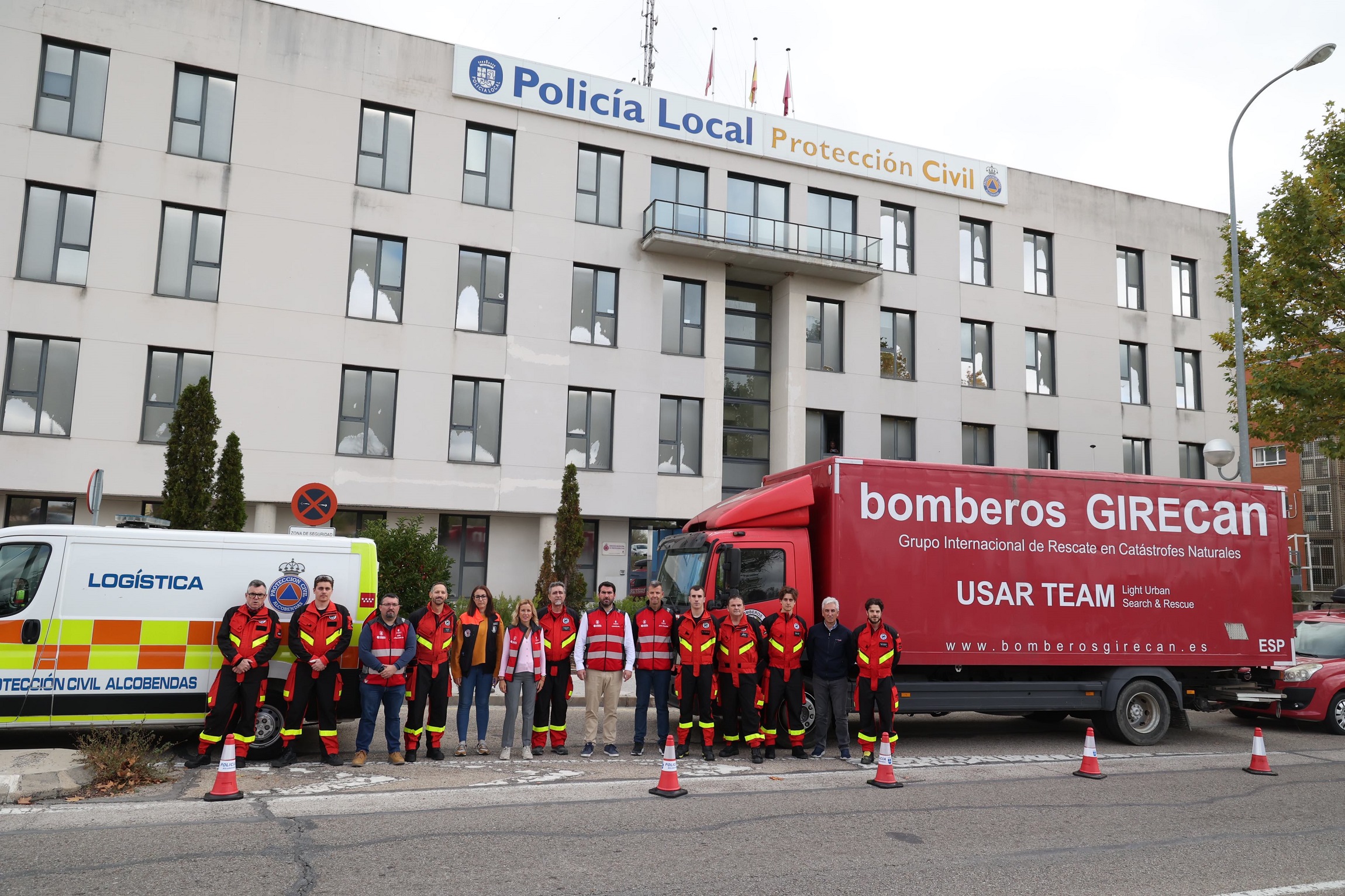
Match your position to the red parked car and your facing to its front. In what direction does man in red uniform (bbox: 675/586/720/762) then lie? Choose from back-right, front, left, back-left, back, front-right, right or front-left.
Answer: front

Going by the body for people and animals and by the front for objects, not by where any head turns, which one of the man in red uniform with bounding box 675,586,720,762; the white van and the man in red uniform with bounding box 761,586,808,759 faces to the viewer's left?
the white van

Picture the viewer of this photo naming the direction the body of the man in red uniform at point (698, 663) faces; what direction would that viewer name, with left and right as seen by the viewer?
facing the viewer

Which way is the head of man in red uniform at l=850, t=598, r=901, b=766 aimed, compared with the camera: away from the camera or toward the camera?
toward the camera

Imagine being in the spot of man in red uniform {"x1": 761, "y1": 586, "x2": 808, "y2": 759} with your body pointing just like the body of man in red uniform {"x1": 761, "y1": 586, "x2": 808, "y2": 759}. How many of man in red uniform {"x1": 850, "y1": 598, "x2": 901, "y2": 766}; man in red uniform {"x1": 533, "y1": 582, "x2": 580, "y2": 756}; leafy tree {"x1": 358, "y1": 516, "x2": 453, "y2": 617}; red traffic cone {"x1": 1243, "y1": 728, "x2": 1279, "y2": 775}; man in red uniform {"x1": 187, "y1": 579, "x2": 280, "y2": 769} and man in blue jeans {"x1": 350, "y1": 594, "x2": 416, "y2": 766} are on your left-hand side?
2

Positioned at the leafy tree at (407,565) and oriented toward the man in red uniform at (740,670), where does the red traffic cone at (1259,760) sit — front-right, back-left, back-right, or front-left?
front-left

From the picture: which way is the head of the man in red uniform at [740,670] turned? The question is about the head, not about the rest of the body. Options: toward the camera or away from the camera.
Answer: toward the camera

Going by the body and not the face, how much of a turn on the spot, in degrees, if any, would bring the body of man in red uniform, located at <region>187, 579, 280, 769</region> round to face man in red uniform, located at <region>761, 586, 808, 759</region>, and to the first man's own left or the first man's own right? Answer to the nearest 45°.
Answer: approximately 90° to the first man's own left

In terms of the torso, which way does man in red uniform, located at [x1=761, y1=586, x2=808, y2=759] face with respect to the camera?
toward the camera

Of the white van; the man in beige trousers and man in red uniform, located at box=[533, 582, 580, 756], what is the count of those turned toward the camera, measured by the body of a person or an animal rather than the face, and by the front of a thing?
2

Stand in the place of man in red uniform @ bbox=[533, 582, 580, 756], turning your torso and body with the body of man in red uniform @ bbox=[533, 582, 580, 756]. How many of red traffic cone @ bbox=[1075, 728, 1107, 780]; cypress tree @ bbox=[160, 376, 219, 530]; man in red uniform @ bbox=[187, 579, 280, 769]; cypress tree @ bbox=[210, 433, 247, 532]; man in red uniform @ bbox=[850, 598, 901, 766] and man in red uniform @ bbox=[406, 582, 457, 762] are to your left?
2

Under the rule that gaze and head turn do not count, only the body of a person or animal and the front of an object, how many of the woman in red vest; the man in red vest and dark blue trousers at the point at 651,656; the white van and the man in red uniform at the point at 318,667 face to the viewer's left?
1

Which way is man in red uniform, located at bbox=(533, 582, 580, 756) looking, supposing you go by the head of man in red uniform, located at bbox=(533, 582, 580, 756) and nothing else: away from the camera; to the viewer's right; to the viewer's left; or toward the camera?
toward the camera

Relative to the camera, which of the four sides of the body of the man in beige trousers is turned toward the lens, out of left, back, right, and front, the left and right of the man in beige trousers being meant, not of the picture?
front

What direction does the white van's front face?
to the viewer's left

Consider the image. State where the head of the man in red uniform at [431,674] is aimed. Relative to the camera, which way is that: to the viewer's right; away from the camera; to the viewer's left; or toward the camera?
toward the camera

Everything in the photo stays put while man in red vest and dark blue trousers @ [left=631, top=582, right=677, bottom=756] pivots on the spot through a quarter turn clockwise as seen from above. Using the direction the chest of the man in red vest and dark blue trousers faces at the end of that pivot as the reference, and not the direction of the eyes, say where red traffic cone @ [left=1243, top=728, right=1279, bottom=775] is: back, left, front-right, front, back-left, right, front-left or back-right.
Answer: back

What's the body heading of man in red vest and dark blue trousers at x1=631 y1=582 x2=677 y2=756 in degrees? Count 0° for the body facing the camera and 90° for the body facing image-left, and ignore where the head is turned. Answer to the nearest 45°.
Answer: approximately 0°
